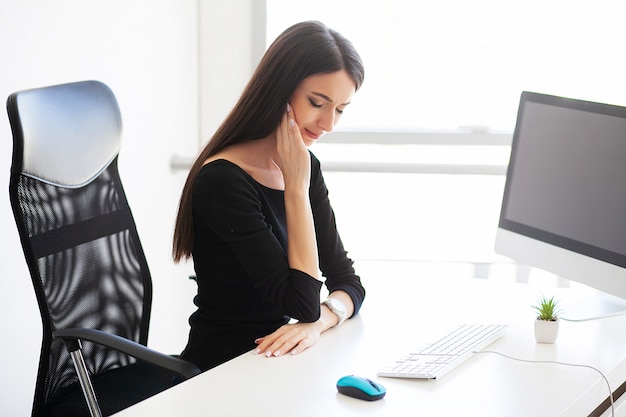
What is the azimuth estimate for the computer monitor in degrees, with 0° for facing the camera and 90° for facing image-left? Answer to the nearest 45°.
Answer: approximately 45°

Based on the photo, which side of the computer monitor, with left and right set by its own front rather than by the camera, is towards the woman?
front

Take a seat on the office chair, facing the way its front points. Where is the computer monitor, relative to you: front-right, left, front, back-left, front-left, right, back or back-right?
front-left

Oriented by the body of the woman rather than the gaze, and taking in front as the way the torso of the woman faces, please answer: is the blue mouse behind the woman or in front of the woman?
in front

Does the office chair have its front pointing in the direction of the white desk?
yes

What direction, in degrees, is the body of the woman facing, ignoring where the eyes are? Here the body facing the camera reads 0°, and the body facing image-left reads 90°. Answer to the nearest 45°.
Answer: approximately 315°

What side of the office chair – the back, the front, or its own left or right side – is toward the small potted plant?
front
